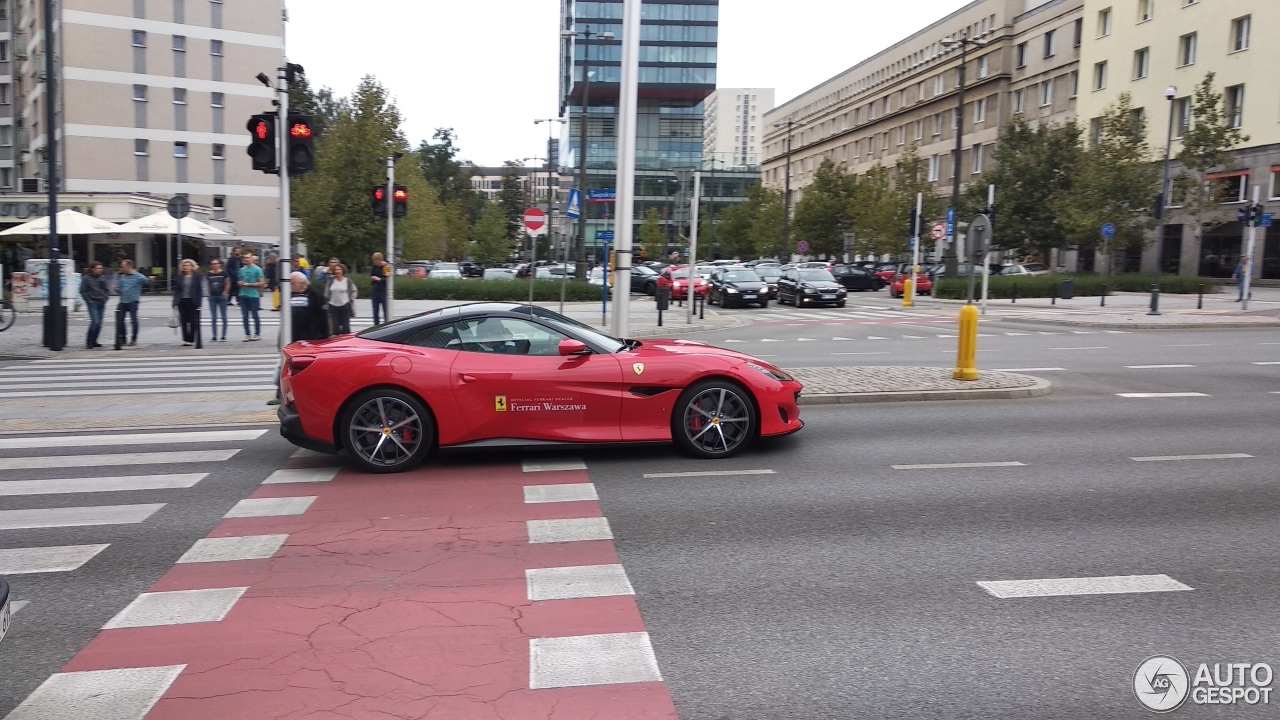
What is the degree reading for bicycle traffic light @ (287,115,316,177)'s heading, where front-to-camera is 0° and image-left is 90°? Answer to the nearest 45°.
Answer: approximately 0°

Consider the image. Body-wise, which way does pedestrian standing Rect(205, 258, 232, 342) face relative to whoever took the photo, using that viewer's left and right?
facing the viewer

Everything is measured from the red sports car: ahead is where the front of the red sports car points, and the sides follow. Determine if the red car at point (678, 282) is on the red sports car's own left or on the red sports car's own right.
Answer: on the red sports car's own left

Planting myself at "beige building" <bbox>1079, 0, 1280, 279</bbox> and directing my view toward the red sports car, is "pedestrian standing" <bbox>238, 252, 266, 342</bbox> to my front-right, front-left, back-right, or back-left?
front-right

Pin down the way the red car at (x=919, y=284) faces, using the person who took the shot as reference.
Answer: facing the viewer and to the left of the viewer

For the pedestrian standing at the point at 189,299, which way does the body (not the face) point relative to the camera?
toward the camera

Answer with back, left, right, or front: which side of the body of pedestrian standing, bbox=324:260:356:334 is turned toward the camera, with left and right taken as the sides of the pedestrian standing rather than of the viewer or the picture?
front

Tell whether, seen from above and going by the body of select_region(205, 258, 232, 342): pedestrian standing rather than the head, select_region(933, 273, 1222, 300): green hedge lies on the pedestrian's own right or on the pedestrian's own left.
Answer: on the pedestrian's own left

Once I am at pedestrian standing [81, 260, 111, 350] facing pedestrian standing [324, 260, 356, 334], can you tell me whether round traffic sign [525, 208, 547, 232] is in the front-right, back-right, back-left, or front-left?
front-left

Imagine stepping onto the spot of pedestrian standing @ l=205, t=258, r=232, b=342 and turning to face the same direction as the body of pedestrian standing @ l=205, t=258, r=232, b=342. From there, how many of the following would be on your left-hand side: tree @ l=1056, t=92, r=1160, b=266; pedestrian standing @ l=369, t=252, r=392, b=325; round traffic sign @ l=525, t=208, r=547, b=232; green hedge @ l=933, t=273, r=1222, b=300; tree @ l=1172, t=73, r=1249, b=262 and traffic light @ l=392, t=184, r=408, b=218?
6

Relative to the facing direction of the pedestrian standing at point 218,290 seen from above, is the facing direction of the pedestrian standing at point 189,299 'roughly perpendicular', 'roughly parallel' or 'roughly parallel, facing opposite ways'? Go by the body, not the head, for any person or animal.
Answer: roughly parallel

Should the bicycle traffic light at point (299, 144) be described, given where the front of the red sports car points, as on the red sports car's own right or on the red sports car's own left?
on the red sports car's own left

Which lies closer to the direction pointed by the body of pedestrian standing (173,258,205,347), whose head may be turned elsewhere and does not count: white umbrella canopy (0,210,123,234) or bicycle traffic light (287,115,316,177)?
the bicycle traffic light
